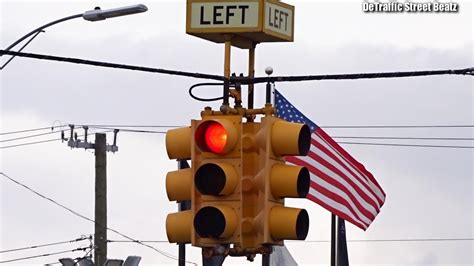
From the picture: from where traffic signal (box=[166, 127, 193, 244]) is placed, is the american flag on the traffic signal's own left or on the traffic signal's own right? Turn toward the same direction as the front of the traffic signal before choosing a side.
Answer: on the traffic signal's own right

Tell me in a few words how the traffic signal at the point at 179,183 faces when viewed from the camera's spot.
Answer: facing to the left of the viewer

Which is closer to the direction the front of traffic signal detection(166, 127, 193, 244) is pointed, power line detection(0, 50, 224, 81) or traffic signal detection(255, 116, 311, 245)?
the power line

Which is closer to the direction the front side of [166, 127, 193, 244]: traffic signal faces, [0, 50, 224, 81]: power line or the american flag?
the power line
